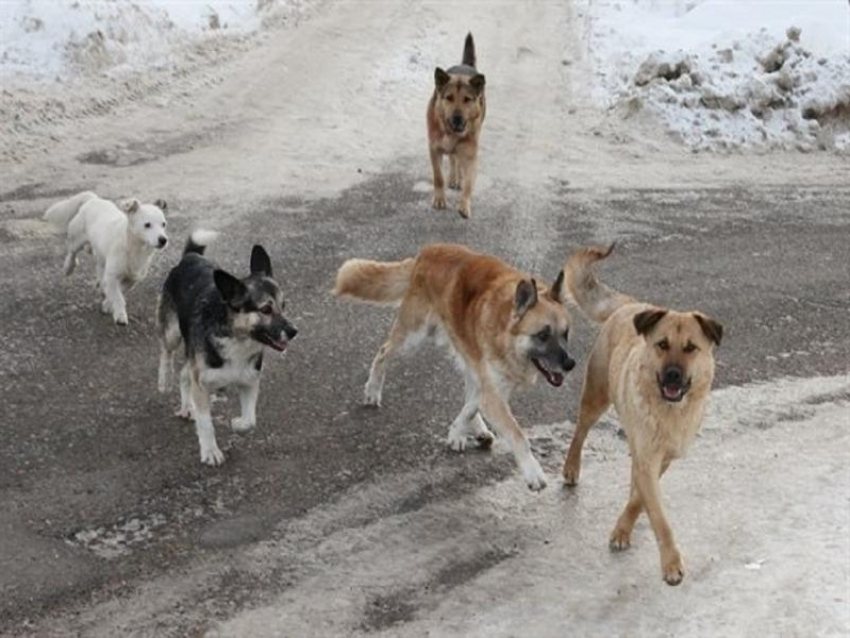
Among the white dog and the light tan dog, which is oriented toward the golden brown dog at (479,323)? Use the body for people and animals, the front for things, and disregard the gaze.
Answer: the white dog

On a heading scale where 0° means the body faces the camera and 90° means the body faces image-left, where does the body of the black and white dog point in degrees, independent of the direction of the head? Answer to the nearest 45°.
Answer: approximately 315°

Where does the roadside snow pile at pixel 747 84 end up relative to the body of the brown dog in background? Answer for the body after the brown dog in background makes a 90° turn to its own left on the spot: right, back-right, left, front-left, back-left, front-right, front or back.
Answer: front-left

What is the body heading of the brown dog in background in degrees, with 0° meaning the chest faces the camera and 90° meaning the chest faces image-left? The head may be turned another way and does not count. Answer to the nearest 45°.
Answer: approximately 0°

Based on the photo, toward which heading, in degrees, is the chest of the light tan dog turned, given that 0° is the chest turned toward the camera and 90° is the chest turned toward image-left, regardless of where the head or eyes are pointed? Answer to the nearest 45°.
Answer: approximately 315°

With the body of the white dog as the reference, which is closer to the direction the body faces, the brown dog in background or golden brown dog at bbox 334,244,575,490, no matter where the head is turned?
the golden brown dog

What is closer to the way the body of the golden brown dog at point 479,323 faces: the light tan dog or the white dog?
the light tan dog

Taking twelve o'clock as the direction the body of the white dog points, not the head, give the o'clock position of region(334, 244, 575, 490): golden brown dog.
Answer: The golden brown dog is roughly at 12 o'clock from the white dog.
